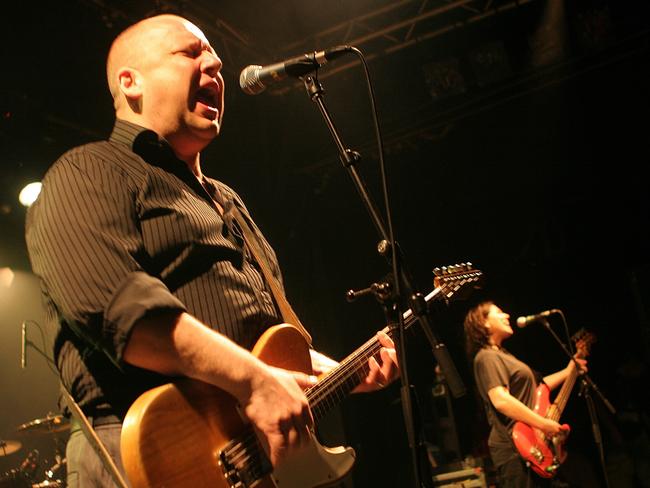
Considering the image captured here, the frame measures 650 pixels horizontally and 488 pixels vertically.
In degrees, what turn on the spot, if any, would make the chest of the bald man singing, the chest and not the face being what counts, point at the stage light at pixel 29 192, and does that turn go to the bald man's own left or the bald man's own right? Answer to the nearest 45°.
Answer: approximately 135° to the bald man's own left

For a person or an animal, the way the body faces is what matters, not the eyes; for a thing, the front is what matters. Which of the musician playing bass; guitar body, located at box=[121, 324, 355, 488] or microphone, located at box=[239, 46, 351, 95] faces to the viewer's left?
the microphone

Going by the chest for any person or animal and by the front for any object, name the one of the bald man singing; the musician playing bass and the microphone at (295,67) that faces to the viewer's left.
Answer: the microphone

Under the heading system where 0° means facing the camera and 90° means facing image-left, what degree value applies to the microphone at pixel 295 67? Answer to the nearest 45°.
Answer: approximately 90°

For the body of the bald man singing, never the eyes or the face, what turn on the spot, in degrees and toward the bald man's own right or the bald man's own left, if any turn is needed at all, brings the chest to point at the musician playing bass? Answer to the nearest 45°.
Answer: approximately 90° to the bald man's own left

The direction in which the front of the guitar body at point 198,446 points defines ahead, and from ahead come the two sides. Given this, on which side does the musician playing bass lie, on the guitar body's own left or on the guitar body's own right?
on the guitar body's own left

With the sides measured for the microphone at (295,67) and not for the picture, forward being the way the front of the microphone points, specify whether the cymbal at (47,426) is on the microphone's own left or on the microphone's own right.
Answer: on the microphone's own right

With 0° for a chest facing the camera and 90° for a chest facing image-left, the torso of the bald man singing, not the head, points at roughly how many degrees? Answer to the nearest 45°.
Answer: approximately 315°
